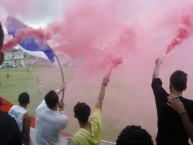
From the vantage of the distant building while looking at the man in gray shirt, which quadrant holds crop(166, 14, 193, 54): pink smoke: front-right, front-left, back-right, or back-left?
front-left

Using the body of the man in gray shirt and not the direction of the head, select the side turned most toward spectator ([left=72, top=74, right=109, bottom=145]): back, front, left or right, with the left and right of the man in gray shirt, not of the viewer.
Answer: right

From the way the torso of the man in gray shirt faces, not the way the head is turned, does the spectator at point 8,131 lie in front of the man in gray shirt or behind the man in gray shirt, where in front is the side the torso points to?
behind

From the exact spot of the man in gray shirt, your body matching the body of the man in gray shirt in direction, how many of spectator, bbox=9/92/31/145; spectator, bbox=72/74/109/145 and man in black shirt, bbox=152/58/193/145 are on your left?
1

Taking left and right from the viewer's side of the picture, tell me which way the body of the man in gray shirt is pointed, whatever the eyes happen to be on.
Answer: facing away from the viewer and to the right of the viewer

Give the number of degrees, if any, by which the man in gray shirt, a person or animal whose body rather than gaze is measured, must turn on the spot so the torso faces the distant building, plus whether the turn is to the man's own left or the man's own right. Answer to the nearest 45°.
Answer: approximately 45° to the man's own left

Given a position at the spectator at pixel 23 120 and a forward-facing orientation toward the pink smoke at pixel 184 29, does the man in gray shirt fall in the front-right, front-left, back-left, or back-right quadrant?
front-right

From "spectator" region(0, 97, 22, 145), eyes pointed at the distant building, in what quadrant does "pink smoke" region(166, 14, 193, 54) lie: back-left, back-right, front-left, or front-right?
front-right

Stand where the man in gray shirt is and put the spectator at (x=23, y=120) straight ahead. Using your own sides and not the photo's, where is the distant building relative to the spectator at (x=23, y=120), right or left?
right

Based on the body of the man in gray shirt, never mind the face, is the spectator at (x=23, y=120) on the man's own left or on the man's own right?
on the man's own left

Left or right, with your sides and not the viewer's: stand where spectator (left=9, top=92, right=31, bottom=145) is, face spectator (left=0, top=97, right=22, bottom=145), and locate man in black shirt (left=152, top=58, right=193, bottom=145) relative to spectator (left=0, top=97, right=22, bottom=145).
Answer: left

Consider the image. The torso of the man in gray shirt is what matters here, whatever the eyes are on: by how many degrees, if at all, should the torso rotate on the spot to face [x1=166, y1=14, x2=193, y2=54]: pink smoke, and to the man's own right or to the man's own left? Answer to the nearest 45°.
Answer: approximately 45° to the man's own right

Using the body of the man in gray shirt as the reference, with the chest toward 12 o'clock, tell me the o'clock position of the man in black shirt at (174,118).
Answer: The man in black shirt is roughly at 3 o'clock from the man in gray shirt.
